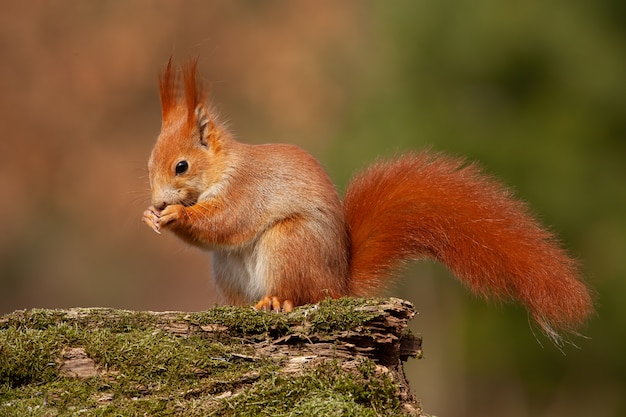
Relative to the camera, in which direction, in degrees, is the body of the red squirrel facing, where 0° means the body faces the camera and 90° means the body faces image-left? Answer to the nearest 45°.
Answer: approximately 90°
